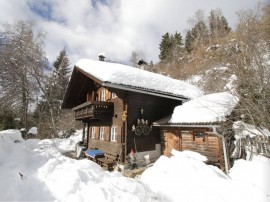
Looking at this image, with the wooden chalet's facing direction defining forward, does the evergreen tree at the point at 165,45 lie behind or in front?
behind

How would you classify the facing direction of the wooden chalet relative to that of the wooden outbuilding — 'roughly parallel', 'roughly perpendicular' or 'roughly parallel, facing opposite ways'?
roughly parallel

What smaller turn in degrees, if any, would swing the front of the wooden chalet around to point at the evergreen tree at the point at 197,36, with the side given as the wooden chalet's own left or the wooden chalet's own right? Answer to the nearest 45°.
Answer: approximately 180°

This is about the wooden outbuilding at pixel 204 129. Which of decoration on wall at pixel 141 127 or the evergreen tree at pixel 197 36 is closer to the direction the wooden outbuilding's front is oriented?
the decoration on wall

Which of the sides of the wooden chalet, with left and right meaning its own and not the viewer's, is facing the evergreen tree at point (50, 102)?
right

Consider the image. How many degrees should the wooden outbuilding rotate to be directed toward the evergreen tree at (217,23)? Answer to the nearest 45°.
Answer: approximately 135° to its right

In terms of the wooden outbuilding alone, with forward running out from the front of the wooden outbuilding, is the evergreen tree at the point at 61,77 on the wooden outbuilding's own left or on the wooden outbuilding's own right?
on the wooden outbuilding's own right

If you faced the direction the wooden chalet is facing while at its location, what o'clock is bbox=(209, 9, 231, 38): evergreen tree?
The evergreen tree is roughly at 6 o'clock from the wooden chalet.

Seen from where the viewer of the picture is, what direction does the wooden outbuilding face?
facing the viewer and to the left of the viewer

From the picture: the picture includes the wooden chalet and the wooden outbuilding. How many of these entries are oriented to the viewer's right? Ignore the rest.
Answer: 0

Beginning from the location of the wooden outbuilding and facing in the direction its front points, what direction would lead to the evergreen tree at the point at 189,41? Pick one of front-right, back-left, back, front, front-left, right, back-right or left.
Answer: back-right
